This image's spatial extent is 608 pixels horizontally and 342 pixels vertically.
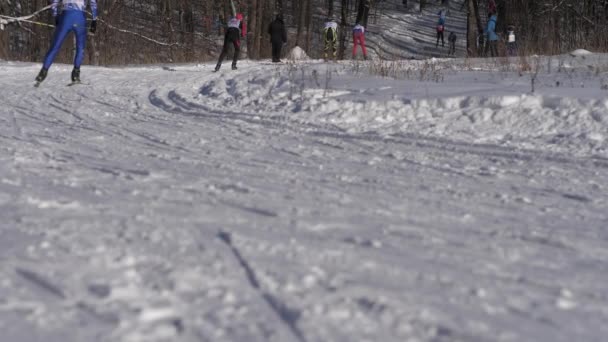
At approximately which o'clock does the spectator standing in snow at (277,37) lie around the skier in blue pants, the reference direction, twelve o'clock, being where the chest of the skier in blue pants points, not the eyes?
The spectator standing in snow is roughly at 1 o'clock from the skier in blue pants.

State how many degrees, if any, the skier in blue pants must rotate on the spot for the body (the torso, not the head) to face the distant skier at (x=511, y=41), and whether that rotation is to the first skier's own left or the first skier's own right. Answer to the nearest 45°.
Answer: approximately 45° to the first skier's own right

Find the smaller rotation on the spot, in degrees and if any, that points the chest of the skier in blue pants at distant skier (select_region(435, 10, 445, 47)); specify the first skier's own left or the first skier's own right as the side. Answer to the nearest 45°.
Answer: approximately 45° to the first skier's own right

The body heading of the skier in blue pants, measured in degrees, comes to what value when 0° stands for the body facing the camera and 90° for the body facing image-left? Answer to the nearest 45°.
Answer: approximately 180°

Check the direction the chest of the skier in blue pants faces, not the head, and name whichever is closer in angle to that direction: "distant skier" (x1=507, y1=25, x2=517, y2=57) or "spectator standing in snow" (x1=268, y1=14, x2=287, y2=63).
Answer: the spectator standing in snow

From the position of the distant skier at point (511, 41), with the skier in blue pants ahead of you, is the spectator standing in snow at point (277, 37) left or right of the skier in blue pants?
right

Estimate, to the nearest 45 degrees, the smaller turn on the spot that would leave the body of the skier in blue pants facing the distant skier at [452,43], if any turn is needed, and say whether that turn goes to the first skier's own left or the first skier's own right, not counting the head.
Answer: approximately 45° to the first skier's own right
